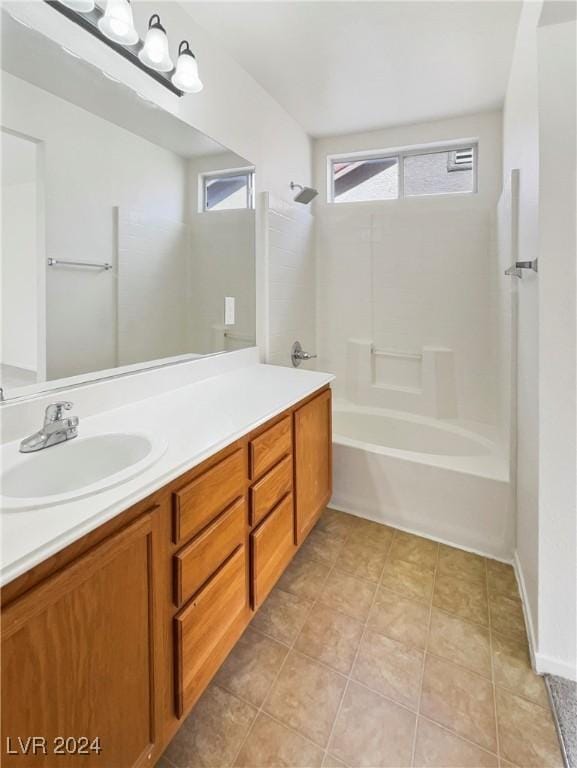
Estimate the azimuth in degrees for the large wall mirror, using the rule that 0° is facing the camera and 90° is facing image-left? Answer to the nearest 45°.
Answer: approximately 315°

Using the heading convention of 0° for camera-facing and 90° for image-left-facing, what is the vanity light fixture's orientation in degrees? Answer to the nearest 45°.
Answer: approximately 315°
